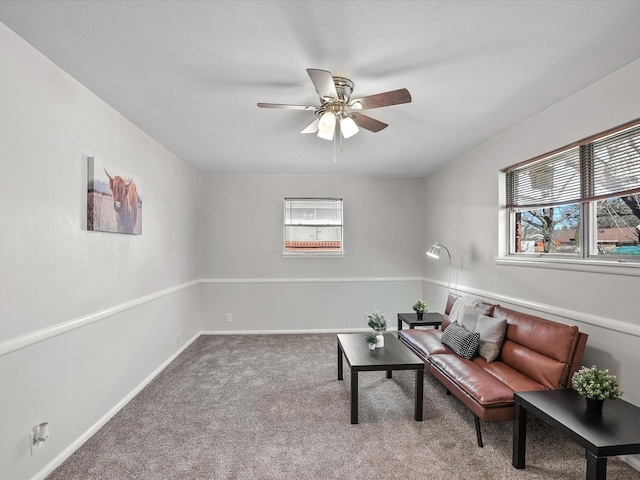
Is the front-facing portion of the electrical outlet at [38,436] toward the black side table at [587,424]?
yes

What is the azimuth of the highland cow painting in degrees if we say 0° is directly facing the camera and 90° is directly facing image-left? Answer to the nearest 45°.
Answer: approximately 315°

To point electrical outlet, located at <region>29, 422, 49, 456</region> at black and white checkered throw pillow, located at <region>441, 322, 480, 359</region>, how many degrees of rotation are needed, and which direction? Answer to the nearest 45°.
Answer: approximately 45° to its left

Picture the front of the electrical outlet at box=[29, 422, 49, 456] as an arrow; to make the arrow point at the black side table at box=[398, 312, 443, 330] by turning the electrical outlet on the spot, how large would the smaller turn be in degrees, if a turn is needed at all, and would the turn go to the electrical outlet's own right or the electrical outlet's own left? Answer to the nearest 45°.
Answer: approximately 45° to the electrical outlet's own left

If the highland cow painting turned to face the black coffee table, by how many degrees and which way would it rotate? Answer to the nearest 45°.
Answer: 0° — it already faces it

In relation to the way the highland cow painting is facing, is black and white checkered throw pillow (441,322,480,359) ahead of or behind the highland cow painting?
ahead

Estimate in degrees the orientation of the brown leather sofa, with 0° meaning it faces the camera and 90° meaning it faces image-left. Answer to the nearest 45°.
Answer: approximately 45°

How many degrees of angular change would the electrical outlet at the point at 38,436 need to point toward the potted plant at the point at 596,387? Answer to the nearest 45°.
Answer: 0° — it already faces it

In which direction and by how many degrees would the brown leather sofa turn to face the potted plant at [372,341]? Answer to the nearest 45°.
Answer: approximately 45° to its right

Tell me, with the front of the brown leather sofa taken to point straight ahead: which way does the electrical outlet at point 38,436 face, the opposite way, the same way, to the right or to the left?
the opposite way
